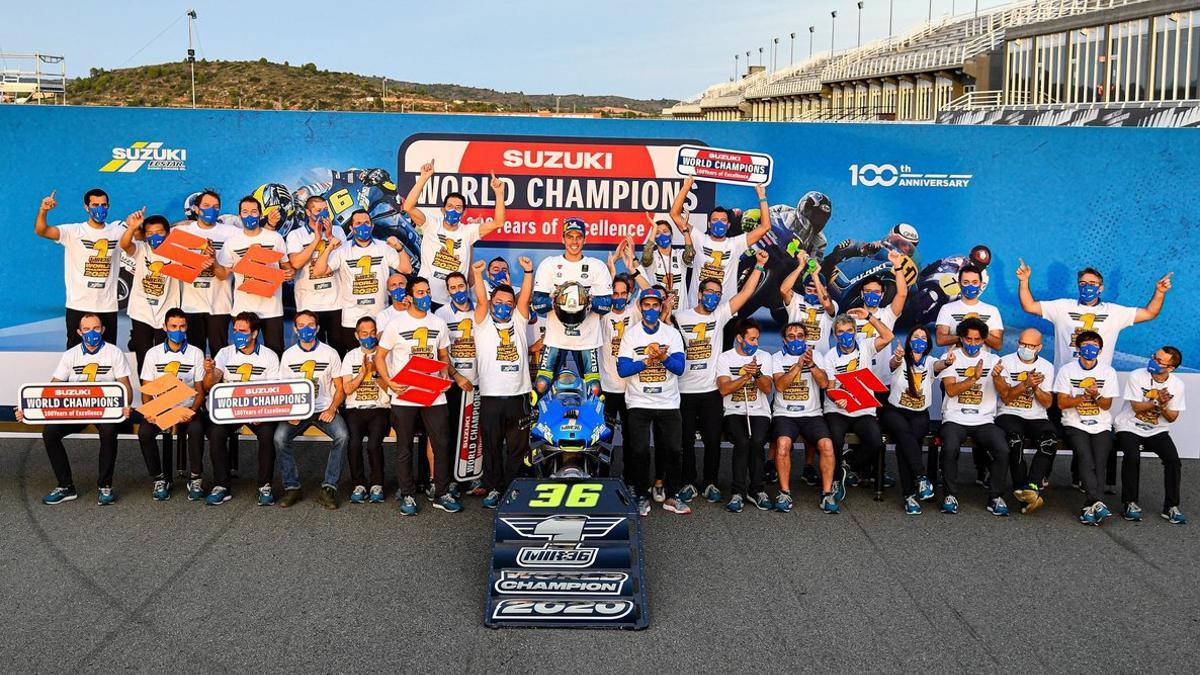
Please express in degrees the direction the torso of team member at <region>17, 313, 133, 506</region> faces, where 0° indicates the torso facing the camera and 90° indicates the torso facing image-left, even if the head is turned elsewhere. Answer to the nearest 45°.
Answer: approximately 0°

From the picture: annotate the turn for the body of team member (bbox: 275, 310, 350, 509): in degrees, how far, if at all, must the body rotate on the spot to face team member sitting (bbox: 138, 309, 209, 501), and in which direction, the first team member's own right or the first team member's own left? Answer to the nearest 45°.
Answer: approximately 90° to the first team member's own right

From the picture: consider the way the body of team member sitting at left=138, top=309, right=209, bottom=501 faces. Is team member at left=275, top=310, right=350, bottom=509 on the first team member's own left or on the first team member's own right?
on the first team member's own left

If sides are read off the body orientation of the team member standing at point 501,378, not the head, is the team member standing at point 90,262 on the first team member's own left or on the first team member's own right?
on the first team member's own right

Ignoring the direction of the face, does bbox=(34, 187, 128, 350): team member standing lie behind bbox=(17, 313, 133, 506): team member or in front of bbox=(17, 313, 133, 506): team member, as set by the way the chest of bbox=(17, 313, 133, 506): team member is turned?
behind

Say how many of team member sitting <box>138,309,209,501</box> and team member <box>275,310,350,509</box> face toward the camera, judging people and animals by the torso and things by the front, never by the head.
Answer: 2

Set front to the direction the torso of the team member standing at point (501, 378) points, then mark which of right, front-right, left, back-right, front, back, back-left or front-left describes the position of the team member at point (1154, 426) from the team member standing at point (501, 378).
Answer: left

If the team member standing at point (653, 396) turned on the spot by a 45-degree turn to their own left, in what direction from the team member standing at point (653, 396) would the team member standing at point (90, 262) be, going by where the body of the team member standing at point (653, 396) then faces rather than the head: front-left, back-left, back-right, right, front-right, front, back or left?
back-right
